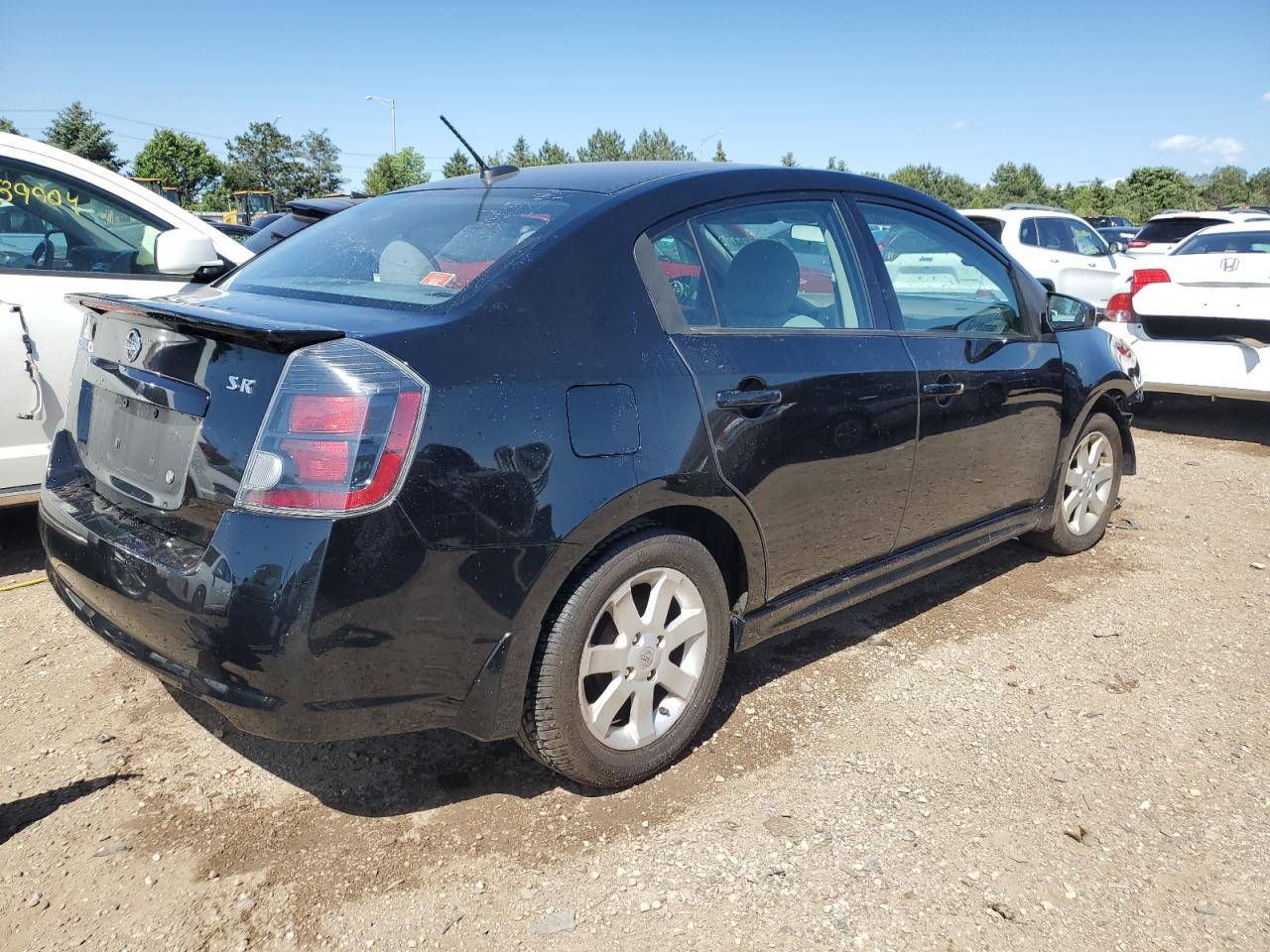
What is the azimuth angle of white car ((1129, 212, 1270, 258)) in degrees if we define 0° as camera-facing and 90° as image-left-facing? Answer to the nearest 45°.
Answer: approximately 225°

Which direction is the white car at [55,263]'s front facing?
to the viewer's right

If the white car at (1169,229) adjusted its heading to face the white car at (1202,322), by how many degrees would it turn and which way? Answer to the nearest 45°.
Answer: approximately 135° to its right

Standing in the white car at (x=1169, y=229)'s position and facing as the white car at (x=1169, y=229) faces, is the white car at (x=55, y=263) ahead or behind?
behind

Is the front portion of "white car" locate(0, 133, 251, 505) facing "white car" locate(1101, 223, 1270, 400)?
yes

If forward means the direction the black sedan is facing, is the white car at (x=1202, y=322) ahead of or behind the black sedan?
ahead

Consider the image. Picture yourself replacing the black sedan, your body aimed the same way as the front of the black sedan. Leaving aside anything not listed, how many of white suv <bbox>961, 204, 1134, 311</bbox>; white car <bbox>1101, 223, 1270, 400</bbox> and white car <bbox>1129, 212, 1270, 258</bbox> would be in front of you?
3

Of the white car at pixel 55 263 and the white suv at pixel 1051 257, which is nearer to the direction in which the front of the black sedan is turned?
the white suv

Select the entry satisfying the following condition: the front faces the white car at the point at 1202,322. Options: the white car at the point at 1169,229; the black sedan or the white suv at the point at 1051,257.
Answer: the black sedan

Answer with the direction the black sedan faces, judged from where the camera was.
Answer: facing away from the viewer and to the right of the viewer

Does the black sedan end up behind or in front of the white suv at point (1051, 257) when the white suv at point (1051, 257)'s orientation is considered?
behind

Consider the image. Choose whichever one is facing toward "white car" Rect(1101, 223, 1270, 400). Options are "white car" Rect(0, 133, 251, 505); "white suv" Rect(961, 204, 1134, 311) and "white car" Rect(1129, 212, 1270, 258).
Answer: "white car" Rect(0, 133, 251, 505)
